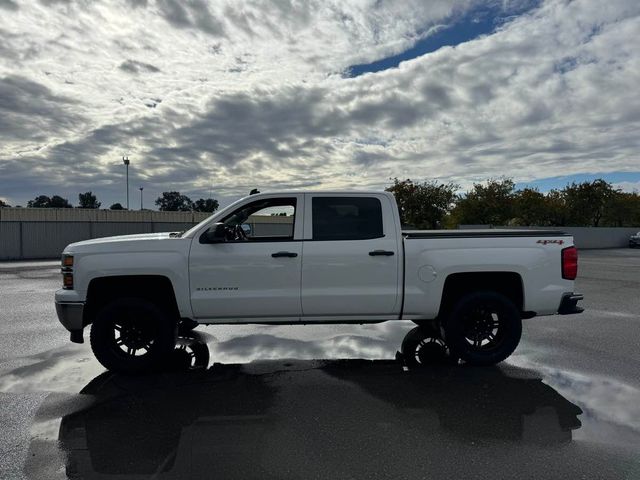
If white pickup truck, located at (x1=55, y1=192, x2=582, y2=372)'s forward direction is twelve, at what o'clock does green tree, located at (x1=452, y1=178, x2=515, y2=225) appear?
The green tree is roughly at 4 o'clock from the white pickup truck.

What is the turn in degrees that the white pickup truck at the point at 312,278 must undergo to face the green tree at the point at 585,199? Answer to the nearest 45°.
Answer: approximately 135° to its right

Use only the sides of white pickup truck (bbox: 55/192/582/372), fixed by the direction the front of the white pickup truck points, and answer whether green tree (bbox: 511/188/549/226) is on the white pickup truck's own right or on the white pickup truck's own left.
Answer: on the white pickup truck's own right

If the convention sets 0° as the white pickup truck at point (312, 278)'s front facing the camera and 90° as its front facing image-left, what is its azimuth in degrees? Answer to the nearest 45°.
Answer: approximately 90°

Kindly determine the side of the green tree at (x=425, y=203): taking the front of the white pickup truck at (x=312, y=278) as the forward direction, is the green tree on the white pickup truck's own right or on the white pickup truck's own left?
on the white pickup truck's own right

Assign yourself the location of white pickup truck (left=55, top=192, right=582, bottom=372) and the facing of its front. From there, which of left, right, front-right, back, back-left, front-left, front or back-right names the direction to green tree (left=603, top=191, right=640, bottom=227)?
back-right
